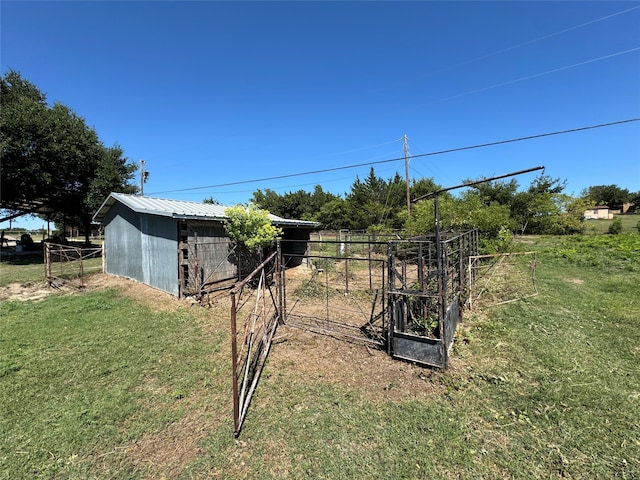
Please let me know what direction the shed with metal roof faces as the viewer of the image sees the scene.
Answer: facing the viewer and to the right of the viewer

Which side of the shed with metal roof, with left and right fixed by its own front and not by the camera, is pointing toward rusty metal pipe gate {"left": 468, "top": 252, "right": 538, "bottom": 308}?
front

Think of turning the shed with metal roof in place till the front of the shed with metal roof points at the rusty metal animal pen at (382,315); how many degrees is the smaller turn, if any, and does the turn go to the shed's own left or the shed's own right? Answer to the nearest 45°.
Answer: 0° — it already faces it

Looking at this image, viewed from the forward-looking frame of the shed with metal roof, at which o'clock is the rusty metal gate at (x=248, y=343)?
The rusty metal gate is roughly at 1 o'clock from the shed with metal roof.

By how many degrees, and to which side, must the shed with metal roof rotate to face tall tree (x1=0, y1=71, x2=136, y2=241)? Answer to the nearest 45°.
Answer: approximately 180°

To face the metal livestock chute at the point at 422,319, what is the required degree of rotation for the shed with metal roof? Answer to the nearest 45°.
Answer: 0° — it already faces it

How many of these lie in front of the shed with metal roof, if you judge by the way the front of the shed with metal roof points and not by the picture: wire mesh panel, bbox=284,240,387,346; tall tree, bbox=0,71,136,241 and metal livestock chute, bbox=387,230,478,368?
2

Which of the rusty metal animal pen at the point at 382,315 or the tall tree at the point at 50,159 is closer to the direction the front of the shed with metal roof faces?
the rusty metal animal pen
